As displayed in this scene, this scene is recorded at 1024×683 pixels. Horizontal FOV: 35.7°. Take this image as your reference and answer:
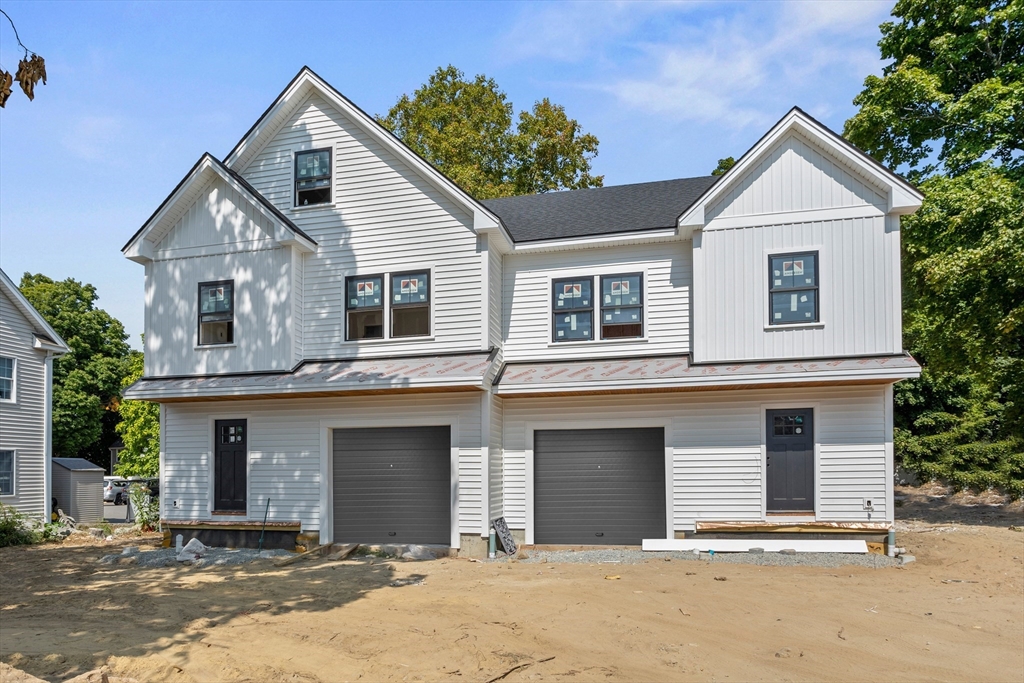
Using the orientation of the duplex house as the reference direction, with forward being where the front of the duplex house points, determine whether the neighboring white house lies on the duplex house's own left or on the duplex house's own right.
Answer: on the duplex house's own right

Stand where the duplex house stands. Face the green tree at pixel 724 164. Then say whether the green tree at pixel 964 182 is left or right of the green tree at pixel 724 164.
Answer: right

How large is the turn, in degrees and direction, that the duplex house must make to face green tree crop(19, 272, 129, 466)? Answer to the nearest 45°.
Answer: approximately 135° to its right

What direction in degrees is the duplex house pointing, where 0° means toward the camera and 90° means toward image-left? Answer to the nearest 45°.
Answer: approximately 0°

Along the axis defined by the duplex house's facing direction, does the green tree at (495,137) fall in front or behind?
behind
